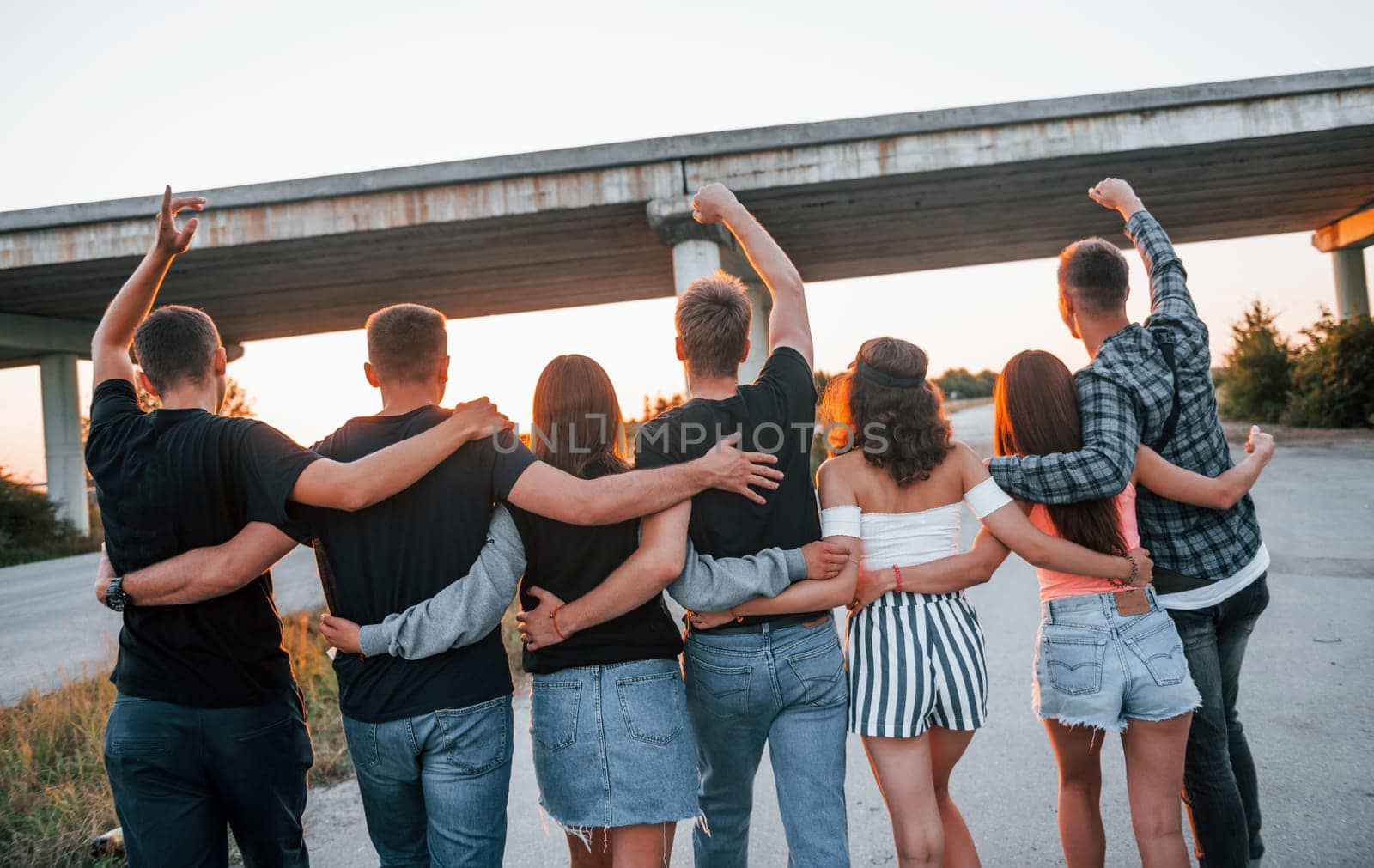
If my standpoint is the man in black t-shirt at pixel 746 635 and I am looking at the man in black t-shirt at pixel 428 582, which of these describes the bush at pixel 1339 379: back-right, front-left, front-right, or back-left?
back-right

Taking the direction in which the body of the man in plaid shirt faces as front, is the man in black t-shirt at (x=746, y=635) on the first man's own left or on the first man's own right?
on the first man's own left

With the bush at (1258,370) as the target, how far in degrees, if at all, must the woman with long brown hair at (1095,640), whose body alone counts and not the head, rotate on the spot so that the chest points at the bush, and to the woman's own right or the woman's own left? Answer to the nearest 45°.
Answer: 0° — they already face it

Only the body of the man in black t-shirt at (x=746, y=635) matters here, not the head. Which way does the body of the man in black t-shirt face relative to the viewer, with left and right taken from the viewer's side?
facing away from the viewer

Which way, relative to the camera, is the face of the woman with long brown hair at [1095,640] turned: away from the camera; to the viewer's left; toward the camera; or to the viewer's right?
away from the camera

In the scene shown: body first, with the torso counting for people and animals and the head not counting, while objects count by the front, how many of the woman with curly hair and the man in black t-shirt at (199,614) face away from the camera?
2

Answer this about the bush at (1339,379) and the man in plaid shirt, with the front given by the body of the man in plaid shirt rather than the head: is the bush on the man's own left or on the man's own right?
on the man's own right

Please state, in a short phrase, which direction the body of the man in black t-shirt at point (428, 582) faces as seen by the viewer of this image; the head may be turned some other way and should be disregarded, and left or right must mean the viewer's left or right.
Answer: facing away from the viewer

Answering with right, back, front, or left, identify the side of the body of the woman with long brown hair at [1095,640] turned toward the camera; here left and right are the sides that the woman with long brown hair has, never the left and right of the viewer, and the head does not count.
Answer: back

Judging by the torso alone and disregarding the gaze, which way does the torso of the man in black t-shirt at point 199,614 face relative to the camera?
away from the camera

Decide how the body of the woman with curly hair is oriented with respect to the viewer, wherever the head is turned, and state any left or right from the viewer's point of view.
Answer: facing away from the viewer
